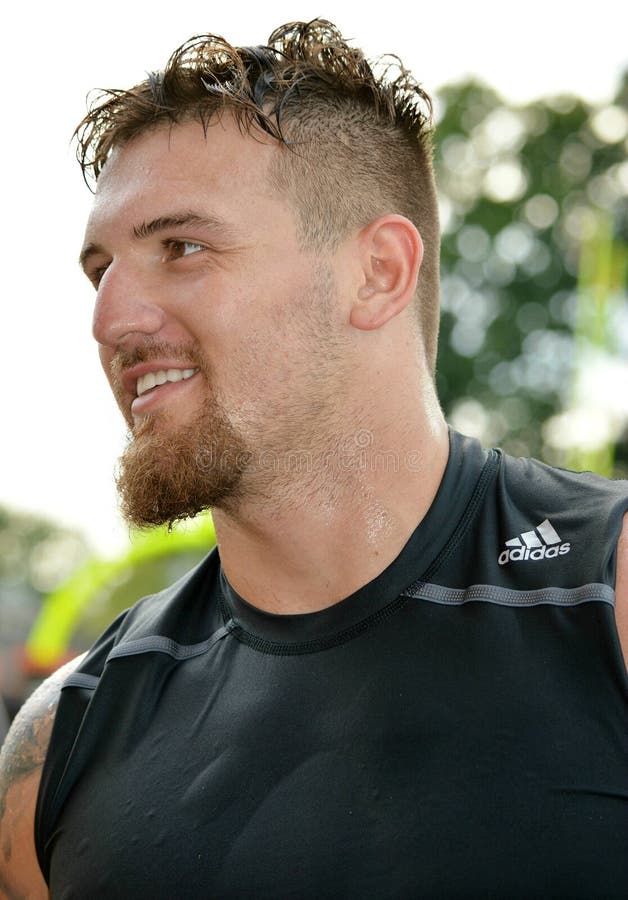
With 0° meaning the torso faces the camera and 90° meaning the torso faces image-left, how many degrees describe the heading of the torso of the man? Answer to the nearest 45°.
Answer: approximately 45°

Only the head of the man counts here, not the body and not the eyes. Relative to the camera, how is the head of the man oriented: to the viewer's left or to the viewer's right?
to the viewer's left
